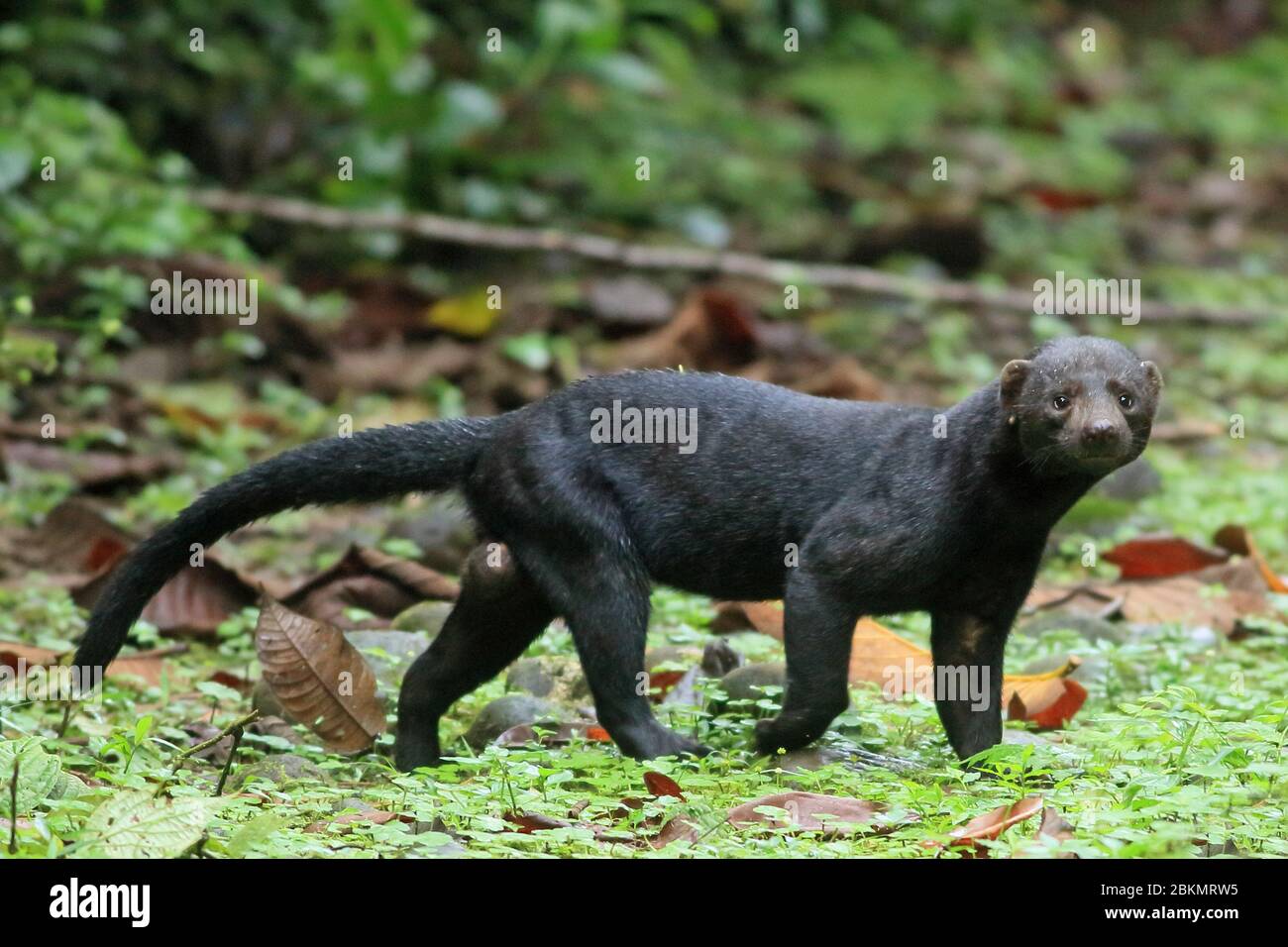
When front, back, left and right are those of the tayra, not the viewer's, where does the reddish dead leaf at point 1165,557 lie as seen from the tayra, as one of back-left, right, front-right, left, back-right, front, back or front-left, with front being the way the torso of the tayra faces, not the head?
front-left

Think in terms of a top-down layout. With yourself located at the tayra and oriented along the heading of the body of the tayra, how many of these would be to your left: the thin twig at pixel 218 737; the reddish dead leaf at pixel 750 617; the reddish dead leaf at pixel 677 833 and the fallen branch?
2

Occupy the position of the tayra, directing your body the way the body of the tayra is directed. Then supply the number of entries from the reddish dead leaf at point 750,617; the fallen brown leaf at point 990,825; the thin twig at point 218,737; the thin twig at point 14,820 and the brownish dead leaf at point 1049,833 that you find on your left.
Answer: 1

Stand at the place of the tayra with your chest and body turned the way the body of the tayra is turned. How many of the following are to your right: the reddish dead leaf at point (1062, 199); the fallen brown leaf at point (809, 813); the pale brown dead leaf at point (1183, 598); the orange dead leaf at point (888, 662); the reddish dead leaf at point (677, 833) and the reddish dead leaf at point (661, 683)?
2

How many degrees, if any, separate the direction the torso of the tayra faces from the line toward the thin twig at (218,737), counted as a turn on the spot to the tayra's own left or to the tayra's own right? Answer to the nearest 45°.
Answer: approximately 135° to the tayra's own right

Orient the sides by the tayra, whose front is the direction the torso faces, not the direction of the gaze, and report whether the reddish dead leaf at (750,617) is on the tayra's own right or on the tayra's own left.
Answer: on the tayra's own left

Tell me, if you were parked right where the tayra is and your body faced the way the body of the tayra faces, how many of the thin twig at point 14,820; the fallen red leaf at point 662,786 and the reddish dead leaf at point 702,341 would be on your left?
1

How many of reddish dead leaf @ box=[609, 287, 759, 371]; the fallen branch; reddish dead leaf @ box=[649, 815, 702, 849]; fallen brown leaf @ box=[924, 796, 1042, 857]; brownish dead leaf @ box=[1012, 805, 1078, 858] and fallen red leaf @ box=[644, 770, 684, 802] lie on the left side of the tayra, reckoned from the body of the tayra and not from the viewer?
2

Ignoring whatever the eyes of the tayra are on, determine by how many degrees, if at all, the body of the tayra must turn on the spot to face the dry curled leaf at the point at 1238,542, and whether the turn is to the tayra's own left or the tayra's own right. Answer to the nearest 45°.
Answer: approximately 45° to the tayra's own left

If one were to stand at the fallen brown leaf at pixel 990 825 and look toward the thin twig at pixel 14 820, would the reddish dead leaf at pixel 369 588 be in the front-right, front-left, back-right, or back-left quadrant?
front-right

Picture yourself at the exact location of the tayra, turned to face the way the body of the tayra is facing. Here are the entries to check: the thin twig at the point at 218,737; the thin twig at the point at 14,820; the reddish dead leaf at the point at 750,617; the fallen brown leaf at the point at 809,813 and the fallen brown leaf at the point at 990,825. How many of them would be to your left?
1

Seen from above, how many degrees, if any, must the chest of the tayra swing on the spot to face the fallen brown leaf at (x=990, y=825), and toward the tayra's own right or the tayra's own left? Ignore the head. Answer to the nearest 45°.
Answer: approximately 90° to the tayra's own right

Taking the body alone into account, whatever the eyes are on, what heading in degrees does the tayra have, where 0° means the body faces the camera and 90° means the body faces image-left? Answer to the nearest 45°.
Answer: approximately 270°

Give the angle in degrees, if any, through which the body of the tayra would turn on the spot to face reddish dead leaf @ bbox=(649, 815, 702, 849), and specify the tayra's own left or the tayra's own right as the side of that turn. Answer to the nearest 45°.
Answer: approximately 90° to the tayra's own right

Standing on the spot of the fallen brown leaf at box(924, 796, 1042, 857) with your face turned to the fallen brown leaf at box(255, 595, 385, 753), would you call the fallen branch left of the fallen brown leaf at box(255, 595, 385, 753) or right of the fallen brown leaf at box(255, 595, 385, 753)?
right
